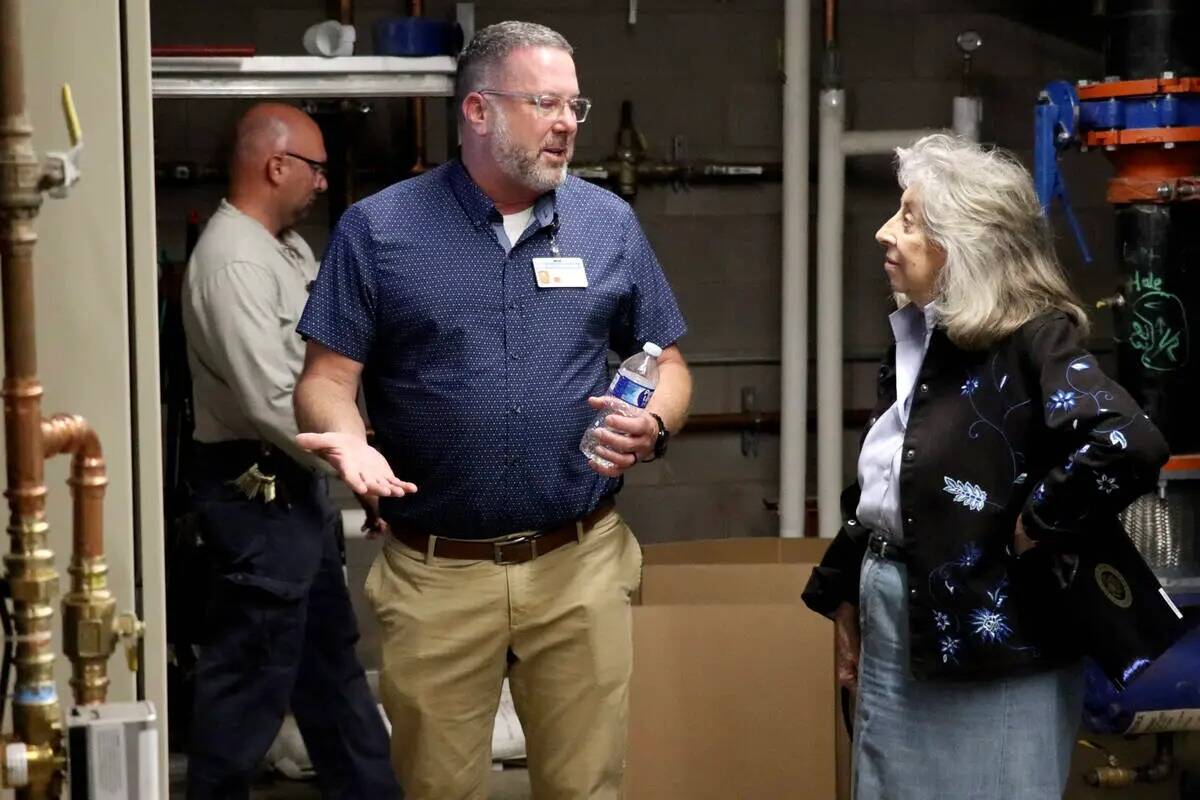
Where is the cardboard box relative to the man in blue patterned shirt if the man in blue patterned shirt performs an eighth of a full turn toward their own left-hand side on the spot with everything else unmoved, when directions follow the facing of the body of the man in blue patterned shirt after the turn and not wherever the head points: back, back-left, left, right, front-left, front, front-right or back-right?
left

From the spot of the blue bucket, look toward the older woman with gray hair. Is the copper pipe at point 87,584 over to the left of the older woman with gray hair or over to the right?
right

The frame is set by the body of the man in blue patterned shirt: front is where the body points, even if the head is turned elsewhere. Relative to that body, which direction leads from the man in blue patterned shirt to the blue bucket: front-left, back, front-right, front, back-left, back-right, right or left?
back

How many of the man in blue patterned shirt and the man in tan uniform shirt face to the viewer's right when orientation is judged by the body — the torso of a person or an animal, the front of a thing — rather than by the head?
1

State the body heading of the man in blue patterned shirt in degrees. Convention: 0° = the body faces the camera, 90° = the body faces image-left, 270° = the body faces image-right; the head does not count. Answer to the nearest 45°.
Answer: approximately 0°

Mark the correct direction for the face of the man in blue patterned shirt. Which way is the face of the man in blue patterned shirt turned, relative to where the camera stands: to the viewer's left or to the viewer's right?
to the viewer's right

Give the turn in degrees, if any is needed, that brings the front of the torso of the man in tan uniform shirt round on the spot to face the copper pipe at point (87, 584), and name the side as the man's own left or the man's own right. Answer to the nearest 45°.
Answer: approximately 90° to the man's own right

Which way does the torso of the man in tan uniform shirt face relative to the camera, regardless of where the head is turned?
to the viewer's right

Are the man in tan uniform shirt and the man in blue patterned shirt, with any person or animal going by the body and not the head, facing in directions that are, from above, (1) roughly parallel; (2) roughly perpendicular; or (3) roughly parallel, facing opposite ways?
roughly perpendicular

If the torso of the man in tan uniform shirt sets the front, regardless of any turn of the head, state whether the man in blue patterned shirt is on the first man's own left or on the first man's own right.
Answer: on the first man's own right
